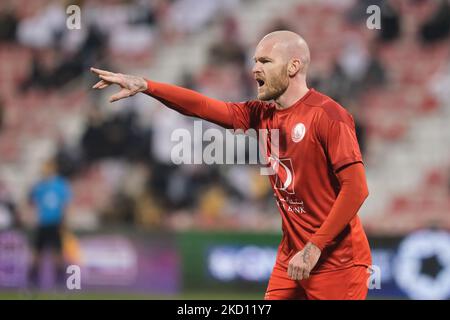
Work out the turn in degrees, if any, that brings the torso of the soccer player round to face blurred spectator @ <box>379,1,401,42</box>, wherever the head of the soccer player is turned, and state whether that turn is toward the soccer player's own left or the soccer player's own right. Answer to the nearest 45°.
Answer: approximately 135° to the soccer player's own right

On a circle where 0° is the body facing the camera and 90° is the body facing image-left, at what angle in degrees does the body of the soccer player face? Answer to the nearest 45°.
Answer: approximately 45°

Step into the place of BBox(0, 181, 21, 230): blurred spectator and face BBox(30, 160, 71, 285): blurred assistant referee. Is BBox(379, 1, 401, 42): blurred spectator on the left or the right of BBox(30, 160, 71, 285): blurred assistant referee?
left

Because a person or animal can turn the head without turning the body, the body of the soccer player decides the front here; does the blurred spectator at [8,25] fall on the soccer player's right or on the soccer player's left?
on the soccer player's right

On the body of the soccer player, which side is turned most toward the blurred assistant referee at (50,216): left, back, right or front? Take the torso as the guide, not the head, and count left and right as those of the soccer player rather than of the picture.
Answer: right

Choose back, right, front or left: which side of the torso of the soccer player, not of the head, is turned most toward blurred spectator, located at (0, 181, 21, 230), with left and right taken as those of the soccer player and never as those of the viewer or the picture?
right

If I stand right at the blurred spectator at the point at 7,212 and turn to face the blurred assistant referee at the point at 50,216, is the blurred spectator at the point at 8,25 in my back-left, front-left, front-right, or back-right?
back-left

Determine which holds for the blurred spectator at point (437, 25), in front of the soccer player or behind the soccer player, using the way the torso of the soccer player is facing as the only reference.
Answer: behind
